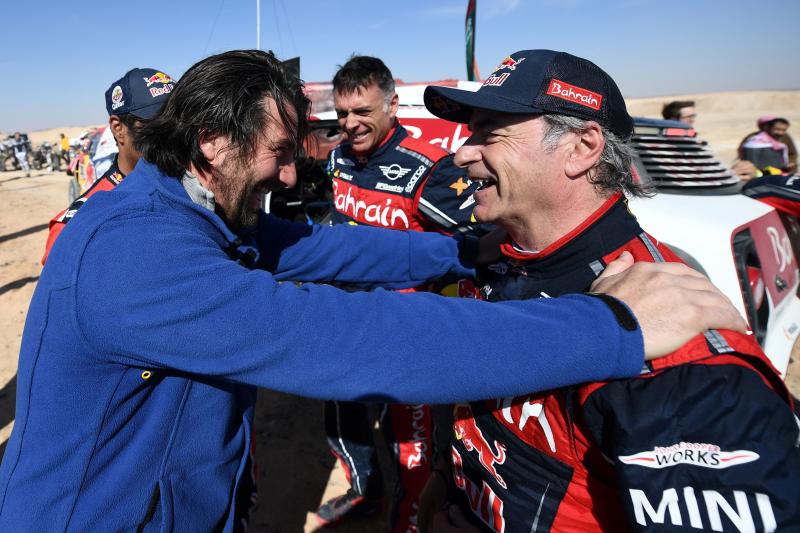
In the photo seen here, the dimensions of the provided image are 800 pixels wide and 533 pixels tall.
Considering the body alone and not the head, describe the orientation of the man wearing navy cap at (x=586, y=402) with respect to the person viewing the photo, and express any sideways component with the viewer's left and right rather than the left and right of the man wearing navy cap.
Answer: facing to the left of the viewer

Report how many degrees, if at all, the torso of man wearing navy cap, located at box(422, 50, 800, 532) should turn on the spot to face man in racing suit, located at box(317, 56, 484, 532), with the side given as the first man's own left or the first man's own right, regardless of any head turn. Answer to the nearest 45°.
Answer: approximately 45° to the first man's own right

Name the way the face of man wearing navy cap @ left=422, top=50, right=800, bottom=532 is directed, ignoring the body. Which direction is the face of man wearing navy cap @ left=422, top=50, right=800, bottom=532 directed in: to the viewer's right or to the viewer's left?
to the viewer's left

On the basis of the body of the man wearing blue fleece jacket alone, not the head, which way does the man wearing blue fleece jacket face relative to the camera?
to the viewer's right

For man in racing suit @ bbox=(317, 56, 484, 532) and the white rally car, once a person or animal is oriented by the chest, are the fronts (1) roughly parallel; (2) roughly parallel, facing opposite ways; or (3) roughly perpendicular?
roughly perpendicular

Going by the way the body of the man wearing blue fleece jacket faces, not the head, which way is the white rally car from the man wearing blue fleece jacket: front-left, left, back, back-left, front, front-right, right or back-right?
front-left

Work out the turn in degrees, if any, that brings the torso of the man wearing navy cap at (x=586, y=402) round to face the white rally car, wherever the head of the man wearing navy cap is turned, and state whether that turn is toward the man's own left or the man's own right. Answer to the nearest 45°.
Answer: approximately 90° to the man's own right
